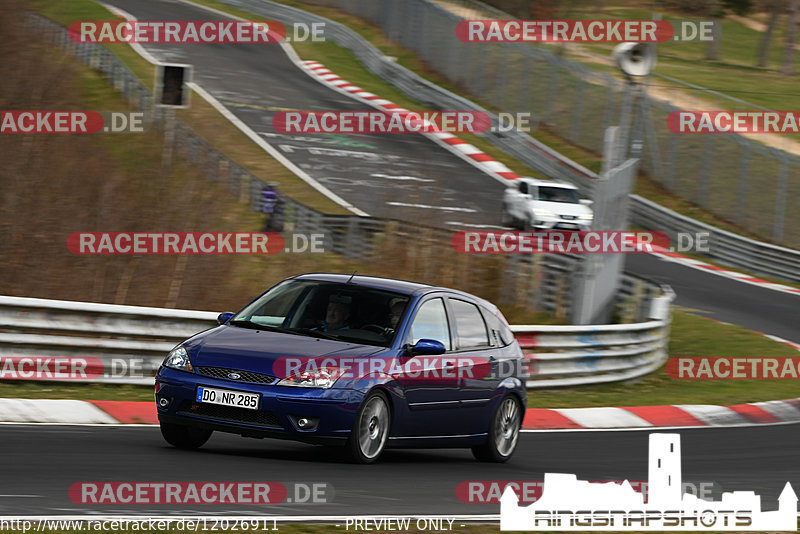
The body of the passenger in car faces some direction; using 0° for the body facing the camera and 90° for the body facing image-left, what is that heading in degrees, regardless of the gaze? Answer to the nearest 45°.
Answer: approximately 45°

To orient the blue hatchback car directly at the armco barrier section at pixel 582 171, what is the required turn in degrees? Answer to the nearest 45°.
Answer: approximately 135° to its right

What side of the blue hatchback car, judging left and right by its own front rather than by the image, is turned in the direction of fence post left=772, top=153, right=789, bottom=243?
back

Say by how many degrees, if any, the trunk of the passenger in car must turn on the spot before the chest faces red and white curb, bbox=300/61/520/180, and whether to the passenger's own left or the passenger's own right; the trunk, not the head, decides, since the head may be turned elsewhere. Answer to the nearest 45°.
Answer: approximately 135° to the passenger's own right

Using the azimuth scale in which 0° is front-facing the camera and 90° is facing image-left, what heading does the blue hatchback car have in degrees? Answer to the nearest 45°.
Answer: approximately 45°

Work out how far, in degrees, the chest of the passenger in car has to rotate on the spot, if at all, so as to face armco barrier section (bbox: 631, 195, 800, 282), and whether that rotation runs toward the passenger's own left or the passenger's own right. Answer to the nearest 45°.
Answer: approximately 180°

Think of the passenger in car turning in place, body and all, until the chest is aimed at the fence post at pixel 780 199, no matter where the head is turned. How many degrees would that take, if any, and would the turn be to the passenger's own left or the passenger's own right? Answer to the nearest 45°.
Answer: approximately 180°

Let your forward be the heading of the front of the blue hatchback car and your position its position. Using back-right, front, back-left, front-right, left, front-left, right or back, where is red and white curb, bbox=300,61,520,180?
back-right

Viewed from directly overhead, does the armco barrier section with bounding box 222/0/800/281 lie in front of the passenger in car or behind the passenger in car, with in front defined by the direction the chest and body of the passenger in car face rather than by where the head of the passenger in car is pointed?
behind
